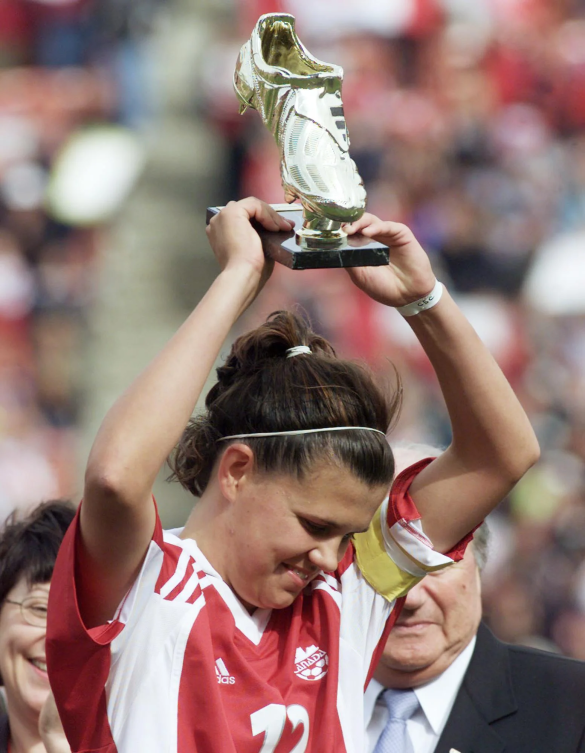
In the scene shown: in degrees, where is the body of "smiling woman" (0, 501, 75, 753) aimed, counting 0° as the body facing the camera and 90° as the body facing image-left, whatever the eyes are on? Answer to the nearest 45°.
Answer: approximately 315°

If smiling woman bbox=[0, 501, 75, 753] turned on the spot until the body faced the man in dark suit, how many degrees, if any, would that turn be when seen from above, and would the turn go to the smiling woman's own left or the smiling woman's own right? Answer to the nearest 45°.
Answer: approximately 45° to the smiling woman's own left

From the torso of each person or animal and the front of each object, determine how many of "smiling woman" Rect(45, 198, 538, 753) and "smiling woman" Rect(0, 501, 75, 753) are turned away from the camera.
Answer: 0
